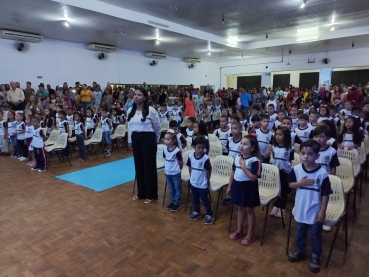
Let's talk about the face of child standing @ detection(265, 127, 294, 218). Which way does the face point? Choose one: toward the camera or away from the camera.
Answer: toward the camera

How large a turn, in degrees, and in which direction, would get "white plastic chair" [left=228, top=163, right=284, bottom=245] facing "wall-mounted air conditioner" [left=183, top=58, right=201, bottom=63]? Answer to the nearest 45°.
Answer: approximately 135° to its right

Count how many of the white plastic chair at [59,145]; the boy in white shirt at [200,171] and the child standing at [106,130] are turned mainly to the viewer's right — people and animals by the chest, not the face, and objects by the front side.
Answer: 0

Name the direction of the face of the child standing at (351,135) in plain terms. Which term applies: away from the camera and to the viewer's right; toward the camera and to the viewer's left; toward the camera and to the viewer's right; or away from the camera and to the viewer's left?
toward the camera and to the viewer's left

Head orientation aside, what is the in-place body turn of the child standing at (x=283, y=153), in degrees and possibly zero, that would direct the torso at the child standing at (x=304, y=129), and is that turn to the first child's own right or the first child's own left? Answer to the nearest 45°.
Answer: approximately 135° to the first child's own right

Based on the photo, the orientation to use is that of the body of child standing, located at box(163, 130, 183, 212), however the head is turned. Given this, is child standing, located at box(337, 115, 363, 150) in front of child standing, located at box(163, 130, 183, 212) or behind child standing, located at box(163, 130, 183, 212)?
behind

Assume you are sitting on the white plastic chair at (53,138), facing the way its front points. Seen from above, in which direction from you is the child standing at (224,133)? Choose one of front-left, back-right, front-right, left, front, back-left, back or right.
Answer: left

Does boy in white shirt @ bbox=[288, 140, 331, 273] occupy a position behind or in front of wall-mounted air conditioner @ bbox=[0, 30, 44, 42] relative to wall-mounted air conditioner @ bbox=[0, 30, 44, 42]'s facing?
in front

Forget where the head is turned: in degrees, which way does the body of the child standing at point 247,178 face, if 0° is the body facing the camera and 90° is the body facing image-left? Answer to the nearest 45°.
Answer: approximately 45°

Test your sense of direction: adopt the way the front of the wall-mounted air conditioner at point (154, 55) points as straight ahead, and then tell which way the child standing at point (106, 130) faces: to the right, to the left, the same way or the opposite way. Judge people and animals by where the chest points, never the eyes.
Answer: to the right

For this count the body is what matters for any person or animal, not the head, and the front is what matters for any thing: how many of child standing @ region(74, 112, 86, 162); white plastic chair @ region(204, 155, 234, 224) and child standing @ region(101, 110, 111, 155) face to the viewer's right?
0

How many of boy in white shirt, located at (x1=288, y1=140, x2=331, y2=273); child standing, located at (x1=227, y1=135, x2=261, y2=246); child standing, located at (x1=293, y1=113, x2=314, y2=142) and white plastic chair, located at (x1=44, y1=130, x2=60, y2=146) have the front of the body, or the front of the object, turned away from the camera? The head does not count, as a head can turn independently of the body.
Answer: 0

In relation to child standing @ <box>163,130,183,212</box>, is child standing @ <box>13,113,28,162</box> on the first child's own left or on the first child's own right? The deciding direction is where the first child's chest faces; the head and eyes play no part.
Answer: on the first child's own right

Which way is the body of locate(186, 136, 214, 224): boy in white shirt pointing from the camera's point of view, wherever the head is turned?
toward the camera
